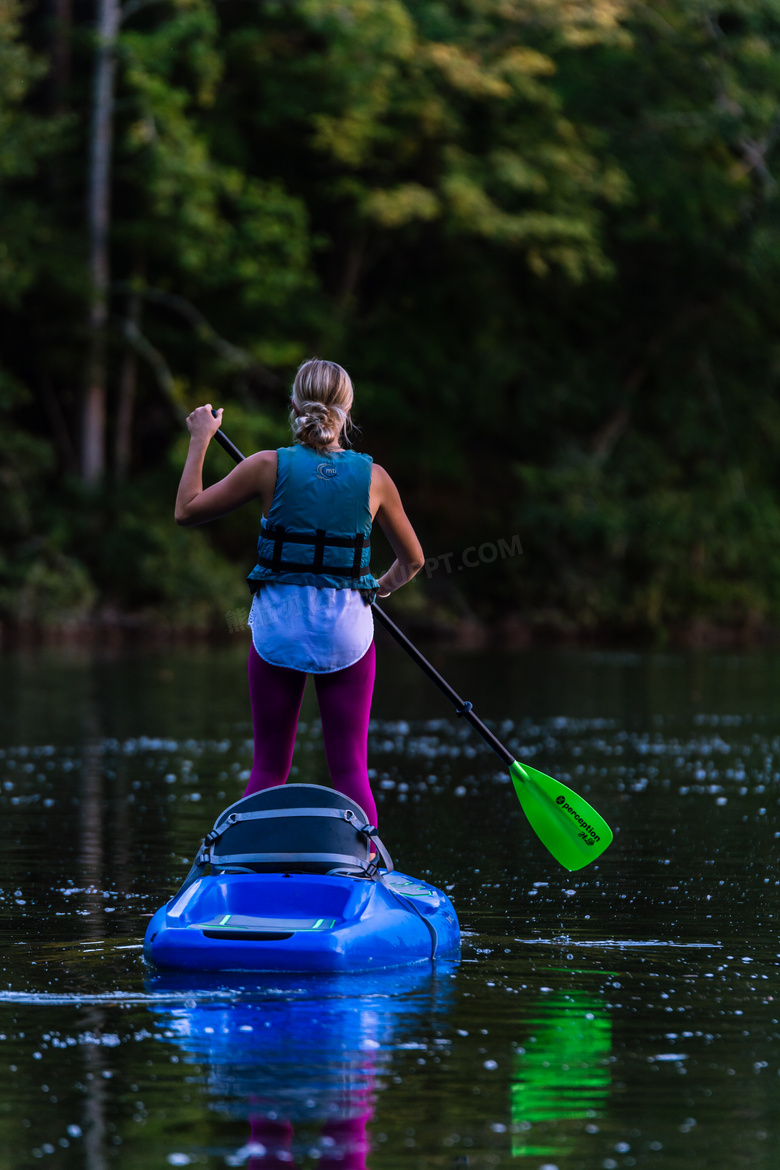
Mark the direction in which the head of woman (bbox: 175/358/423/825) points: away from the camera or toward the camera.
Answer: away from the camera

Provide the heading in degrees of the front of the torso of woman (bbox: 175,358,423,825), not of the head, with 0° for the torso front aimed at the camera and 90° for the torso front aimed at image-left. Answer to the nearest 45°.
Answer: approximately 180°

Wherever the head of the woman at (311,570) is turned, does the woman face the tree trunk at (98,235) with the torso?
yes
